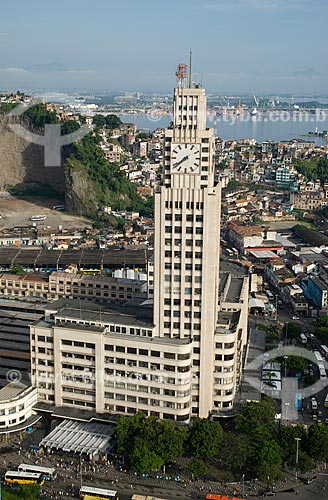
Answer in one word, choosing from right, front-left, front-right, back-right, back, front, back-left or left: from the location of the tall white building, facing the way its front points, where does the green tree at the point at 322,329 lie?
back-left

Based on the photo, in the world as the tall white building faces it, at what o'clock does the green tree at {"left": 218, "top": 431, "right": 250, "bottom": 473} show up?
The green tree is roughly at 11 o'clock from the tall white building.

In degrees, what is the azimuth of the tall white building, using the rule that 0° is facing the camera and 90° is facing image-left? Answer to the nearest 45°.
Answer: approximately 0°

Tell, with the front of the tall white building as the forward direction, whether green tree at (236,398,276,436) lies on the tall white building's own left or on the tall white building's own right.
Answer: on the tall white building's own left

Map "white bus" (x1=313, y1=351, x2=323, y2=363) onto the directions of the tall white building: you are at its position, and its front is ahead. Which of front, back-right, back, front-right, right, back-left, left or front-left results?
back-left

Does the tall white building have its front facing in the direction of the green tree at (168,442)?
yes

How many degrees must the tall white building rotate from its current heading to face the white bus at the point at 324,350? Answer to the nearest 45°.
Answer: approximately 135° to its left

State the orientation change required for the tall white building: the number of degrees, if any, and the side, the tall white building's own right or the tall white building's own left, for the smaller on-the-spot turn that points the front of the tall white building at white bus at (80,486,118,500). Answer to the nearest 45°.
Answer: approximately 45° to the tall white building's own right

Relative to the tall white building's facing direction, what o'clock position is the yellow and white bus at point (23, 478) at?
The yellow and white bus is roughly at 2 o'clock from the tall white building.

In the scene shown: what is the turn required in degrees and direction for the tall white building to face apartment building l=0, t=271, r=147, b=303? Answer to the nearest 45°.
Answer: approximately 180°

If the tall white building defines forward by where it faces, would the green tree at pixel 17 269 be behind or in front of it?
behind

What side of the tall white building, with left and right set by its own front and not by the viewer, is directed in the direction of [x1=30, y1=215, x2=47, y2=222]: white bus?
back

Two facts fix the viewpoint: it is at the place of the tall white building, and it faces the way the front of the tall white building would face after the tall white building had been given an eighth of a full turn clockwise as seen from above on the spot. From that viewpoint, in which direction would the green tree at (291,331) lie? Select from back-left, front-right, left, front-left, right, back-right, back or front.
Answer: back

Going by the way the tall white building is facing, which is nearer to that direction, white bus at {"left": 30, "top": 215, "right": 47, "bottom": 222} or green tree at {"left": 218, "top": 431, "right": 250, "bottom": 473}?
the green tree
